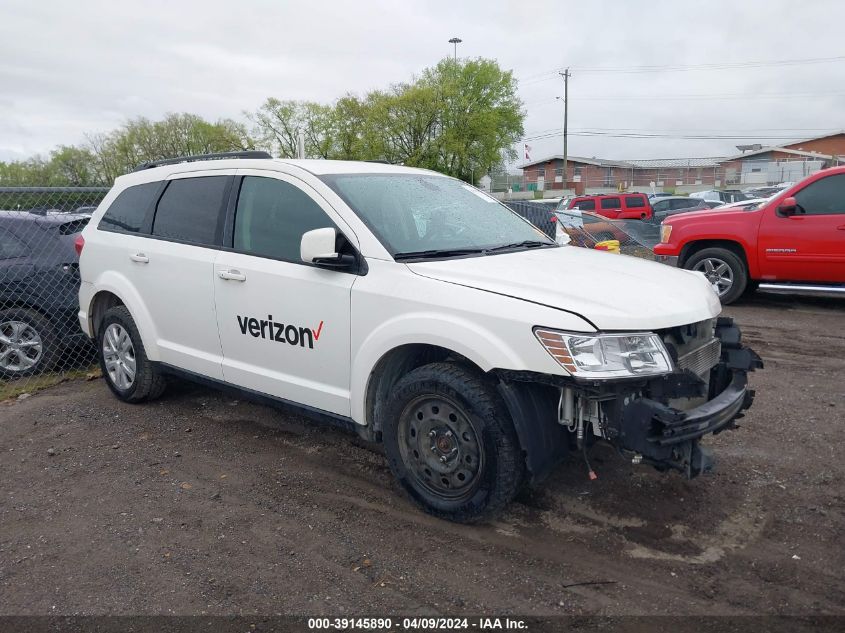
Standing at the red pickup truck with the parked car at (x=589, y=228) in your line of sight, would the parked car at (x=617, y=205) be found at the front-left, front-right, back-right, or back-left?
front-right

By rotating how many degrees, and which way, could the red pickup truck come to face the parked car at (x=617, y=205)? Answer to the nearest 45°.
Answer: approximately 90° to its right

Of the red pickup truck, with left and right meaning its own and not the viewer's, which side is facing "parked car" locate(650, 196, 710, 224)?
right

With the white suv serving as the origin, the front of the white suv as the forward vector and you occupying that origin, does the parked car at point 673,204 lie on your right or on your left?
on your left

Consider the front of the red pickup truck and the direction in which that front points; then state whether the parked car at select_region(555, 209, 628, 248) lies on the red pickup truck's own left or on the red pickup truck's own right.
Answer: on the red pickup truck's own right

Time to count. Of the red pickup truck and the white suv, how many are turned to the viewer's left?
1

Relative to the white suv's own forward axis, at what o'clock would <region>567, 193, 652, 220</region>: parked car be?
The parked car is roughly at 8 o'clock from the white suv.

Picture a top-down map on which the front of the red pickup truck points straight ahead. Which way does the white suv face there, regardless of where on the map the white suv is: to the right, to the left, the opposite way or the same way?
the opposite way

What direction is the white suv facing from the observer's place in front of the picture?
facing the viewer and to the right of the viewer

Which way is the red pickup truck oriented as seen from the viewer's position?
to the viewer's left
